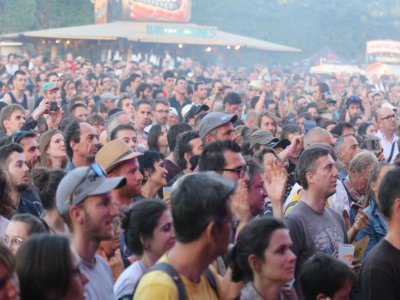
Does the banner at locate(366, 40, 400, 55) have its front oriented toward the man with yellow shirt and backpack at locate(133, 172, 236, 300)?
yes

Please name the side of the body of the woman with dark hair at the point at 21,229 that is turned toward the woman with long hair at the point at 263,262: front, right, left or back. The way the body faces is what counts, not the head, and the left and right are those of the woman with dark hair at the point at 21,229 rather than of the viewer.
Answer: left

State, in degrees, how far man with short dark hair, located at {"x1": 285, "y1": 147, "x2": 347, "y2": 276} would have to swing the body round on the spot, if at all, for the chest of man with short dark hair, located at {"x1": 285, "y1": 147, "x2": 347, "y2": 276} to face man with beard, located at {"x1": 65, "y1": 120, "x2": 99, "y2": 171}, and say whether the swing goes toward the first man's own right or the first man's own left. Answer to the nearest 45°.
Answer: approximately 180°

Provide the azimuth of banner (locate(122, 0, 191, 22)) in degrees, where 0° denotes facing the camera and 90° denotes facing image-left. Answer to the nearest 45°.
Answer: approximately 0°
